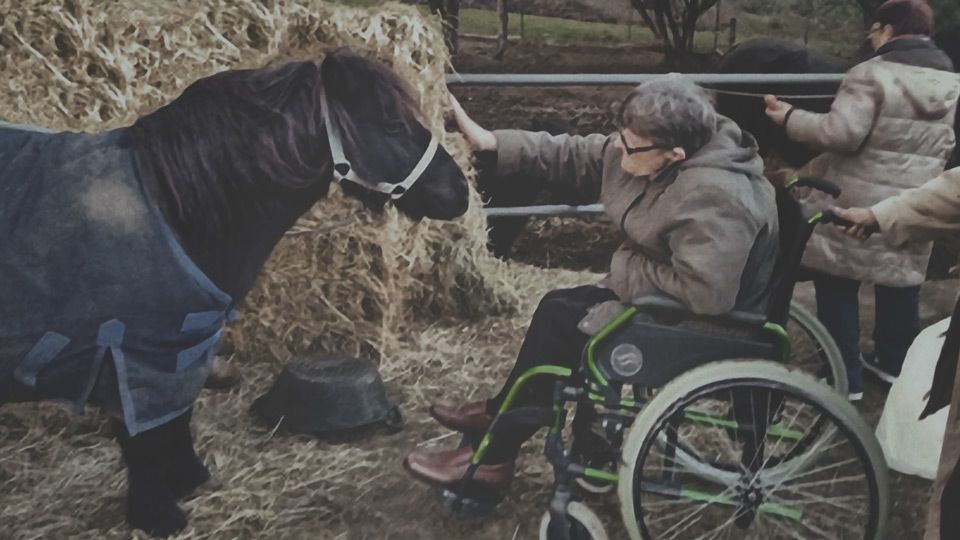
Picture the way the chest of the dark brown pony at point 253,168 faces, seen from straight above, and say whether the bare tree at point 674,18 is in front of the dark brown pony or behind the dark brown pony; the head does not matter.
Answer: in front

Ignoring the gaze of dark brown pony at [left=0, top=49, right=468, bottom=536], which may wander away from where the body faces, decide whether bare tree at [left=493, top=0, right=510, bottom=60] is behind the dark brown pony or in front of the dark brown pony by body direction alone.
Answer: in front

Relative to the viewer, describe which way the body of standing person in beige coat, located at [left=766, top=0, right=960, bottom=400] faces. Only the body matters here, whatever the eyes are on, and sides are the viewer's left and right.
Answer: facing away from the viewer and to the left of the viewer

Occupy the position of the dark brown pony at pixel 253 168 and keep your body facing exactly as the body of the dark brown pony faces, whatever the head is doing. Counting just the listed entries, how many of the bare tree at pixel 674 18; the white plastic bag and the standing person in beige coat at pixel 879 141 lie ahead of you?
3

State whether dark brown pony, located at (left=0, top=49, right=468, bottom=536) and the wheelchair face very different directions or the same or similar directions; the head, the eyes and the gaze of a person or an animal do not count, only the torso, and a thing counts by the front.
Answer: very different directions

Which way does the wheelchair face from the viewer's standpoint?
to the viewer's left

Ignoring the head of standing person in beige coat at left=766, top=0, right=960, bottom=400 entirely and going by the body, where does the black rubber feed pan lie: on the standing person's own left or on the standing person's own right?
on the standing person's own left

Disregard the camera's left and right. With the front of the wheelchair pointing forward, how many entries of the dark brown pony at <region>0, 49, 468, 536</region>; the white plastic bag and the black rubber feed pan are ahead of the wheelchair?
2

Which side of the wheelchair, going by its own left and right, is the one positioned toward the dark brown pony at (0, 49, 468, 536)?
front

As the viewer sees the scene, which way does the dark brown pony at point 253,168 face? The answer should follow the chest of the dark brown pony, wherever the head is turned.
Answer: to the viewer's right

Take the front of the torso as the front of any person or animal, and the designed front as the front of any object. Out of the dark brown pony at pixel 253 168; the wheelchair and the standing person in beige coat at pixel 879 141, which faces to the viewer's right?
the dark brown pony

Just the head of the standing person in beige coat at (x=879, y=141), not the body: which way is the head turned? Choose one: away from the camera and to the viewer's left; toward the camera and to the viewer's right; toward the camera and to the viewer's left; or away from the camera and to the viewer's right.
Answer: away from the camera and to the viewer's left

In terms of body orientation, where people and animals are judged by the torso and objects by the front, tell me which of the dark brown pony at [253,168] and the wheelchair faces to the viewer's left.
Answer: the wheelchair
